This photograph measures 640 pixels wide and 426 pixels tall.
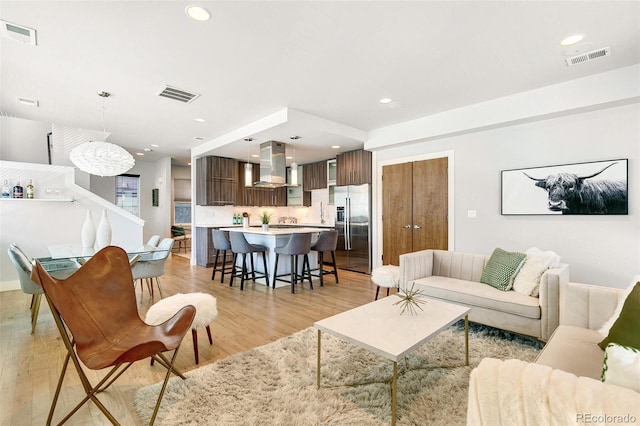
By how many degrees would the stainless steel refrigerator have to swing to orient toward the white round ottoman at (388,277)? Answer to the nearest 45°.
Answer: approximately 45° to its left

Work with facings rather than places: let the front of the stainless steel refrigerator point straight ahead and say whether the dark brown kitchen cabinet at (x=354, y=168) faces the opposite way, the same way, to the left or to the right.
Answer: the same way

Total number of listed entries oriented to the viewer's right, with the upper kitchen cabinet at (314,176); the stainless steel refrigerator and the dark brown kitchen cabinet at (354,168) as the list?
0

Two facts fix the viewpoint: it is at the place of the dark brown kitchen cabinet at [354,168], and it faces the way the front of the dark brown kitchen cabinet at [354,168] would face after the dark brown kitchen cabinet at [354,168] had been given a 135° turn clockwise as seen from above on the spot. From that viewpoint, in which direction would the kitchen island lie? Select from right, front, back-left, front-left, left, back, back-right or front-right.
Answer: back-left

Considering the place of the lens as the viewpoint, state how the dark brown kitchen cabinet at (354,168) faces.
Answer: facing the viewer and to the left of the viewer

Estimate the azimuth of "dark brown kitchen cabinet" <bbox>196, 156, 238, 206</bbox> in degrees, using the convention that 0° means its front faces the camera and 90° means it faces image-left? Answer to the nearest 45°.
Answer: approximately 315°

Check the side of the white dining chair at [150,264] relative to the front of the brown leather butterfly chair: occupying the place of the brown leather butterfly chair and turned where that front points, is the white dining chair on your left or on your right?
on your left

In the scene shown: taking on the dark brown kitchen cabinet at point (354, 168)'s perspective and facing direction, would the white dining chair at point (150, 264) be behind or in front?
in front

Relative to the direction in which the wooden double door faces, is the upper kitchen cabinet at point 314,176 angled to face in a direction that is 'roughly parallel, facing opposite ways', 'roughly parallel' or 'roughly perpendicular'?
roughly parallel

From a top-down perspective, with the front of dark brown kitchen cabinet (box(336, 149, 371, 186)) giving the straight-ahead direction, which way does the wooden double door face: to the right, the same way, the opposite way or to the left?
the same way

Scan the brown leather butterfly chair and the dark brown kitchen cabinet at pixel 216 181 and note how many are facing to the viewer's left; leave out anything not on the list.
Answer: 0

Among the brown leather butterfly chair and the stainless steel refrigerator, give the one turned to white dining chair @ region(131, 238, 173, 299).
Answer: the stainless steel refrigerator

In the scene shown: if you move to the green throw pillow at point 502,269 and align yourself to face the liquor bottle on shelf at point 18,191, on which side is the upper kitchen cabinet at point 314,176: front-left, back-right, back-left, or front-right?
front-right

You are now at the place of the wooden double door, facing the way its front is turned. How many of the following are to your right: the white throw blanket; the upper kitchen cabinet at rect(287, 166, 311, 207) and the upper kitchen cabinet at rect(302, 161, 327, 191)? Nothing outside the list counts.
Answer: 2

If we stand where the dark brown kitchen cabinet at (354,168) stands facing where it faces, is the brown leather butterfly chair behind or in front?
in front

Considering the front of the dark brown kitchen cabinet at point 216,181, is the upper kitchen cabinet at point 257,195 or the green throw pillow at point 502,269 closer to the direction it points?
the green throw pillow

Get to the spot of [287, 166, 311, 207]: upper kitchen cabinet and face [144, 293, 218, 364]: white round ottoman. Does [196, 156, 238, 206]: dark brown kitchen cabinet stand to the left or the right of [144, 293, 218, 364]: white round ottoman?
right
